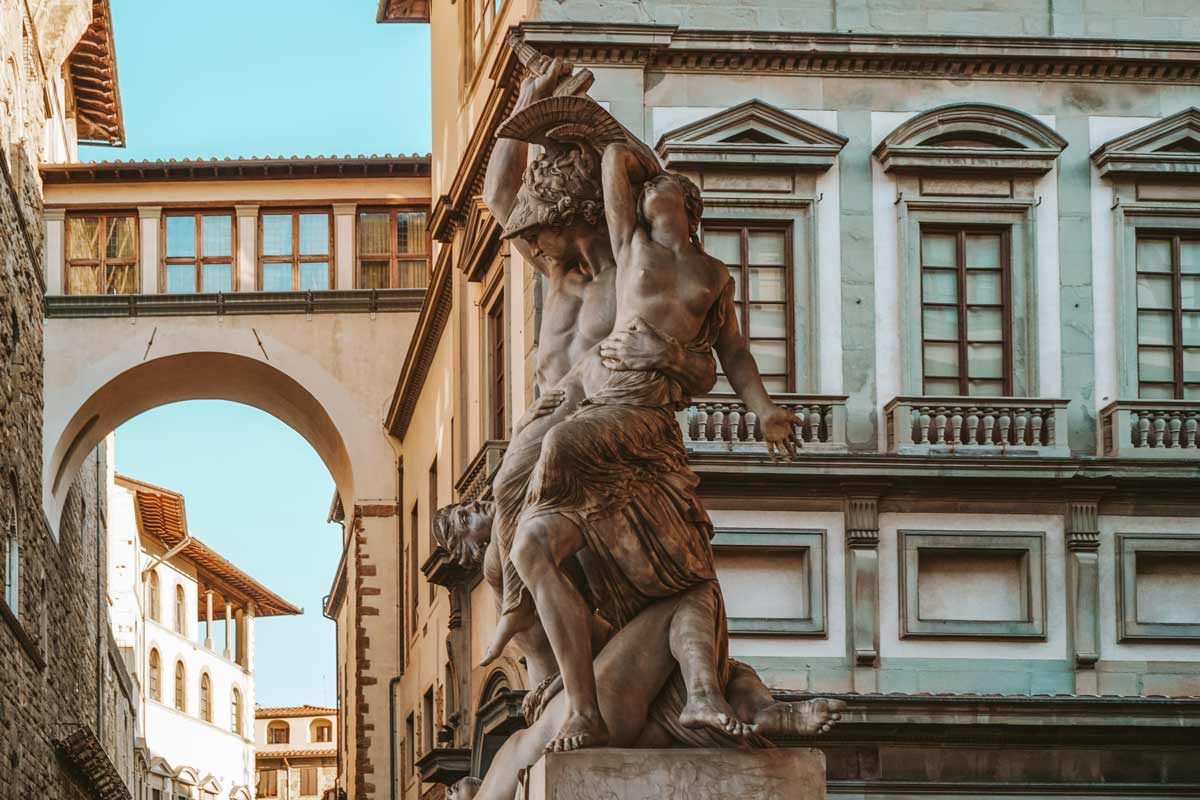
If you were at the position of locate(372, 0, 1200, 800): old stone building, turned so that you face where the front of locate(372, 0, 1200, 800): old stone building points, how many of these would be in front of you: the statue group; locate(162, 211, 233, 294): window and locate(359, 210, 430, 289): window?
1

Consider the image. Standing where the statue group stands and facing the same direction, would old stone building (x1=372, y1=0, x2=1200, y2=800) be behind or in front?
behind

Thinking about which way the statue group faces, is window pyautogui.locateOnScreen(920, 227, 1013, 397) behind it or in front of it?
behind

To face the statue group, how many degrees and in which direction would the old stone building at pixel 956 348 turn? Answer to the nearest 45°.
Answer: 0° — it already faces it

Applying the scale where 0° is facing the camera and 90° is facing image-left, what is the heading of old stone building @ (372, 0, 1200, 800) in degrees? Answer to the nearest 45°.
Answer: approximately 0°

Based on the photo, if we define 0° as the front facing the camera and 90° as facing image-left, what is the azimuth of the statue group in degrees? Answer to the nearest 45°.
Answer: approximately 0°

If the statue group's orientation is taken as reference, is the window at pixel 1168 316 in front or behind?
behind

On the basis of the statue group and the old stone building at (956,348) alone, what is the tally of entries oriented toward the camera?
2
